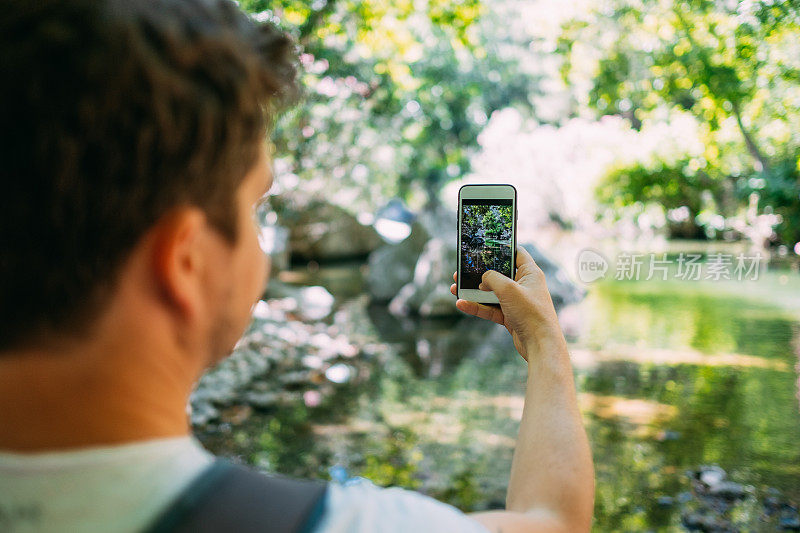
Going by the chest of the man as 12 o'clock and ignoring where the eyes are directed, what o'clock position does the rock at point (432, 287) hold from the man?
The rock is roughly at 11 o'clock from the man.

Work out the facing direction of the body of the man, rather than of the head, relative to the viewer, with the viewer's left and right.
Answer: facing away from the viewer and to the right of the viewer

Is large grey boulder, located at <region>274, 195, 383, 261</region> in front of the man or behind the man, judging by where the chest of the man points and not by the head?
in front

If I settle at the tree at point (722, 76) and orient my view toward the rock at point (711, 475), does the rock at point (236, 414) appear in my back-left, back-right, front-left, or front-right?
front-right

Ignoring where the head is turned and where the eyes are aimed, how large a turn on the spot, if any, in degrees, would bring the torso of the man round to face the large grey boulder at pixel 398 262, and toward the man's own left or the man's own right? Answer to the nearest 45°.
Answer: approximately 45° to the man's own left

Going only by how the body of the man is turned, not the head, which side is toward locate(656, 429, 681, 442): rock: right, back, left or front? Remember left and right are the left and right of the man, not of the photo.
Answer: front

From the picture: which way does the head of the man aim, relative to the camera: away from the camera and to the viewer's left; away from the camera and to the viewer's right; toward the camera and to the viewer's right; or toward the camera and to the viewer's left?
away from the camera and to the viewer's right

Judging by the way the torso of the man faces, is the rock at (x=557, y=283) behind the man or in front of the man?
in front
